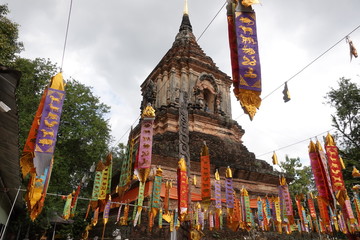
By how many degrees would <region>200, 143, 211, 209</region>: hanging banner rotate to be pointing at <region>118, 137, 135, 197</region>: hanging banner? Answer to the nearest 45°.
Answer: approximately 90° to its right

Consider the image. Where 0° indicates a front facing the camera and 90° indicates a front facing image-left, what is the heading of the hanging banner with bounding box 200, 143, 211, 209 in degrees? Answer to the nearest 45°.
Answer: approximately 0°

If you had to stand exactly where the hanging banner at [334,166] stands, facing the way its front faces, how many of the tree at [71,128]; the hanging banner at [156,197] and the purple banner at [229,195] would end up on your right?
3

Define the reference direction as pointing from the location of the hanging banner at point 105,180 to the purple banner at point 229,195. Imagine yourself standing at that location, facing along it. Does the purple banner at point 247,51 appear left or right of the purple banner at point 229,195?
right

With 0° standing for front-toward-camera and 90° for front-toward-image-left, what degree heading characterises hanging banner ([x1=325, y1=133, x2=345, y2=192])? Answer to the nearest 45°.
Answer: approximately 0°

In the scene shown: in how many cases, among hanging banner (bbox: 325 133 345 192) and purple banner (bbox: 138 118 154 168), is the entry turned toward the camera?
2

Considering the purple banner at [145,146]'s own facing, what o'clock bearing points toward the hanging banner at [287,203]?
The hanging banner is roughly at 8 o'clock from the purple banner.

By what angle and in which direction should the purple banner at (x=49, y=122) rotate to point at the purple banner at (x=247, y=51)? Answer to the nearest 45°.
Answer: approximately 45° to its left

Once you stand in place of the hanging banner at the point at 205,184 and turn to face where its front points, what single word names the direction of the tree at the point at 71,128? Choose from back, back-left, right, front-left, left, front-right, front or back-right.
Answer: back-right
